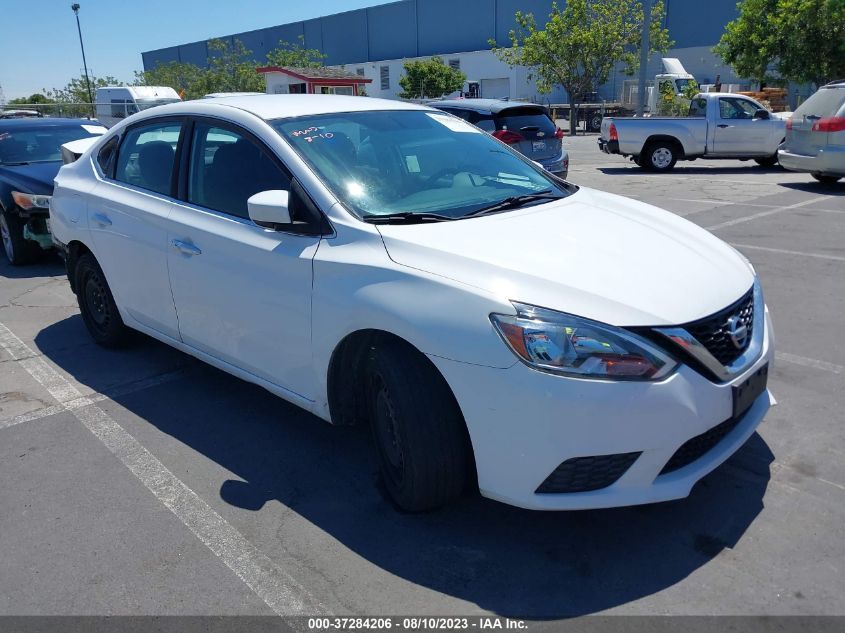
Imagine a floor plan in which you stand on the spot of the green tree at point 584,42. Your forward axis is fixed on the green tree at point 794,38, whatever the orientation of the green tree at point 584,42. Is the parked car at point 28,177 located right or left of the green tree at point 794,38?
right

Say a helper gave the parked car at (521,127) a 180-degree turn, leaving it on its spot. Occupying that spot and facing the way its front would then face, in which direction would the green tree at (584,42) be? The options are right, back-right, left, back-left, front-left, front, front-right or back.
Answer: back-left

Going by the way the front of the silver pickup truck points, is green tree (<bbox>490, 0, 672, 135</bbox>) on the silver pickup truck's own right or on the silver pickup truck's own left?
on the silver pickup truck's own left

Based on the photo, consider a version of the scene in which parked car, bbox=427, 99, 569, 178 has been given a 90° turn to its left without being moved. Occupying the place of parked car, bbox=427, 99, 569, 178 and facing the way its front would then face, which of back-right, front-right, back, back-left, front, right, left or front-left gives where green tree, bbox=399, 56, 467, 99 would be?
back-right

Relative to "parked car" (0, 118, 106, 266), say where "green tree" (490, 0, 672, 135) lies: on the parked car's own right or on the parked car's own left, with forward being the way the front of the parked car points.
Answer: on the parked car's own left

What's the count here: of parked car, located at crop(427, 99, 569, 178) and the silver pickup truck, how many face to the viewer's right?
1

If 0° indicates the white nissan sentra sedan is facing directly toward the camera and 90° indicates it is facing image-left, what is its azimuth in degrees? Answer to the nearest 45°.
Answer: approximately 315°

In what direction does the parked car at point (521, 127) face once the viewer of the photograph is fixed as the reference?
facing away from the viewer and to the left of the viewer

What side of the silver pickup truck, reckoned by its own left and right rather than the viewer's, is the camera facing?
right

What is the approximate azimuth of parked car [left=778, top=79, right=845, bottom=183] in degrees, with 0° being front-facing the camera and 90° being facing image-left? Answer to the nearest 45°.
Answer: approximately 225°

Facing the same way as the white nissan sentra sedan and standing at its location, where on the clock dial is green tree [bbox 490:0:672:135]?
The green tree is roughly at 8 o'clock from the white nissan sentra sedan.

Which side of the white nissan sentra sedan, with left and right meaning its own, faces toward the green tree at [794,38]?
left

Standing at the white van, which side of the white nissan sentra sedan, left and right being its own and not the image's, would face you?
back

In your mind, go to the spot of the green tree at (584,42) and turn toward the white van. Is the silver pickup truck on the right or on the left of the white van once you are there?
left

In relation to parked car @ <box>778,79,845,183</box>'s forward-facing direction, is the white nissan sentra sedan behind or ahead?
behind
